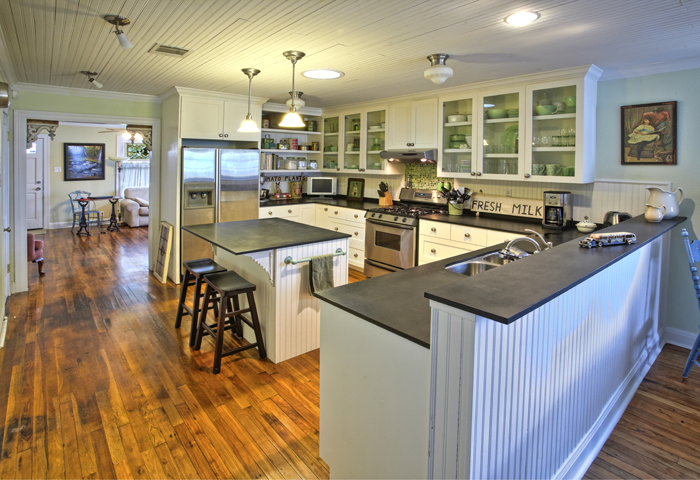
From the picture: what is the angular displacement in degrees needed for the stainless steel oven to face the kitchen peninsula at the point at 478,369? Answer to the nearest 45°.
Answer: approximately 45° to its left

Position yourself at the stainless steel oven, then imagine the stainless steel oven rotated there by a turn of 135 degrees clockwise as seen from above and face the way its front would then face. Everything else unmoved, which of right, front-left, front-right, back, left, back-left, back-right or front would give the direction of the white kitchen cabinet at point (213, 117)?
left

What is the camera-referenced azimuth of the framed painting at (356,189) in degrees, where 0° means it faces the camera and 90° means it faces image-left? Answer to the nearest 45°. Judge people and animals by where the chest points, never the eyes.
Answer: approximately 45°

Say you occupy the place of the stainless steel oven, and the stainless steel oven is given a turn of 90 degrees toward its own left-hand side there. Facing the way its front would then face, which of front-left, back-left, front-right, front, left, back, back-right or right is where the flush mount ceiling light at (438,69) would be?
front-right

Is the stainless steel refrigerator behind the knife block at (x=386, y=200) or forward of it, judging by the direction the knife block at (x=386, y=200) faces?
forward

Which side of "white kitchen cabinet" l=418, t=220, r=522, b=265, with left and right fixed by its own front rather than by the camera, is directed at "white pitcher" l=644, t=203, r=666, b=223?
left

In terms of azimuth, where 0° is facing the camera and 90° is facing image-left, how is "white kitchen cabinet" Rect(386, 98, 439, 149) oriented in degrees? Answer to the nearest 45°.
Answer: approximately 45°
